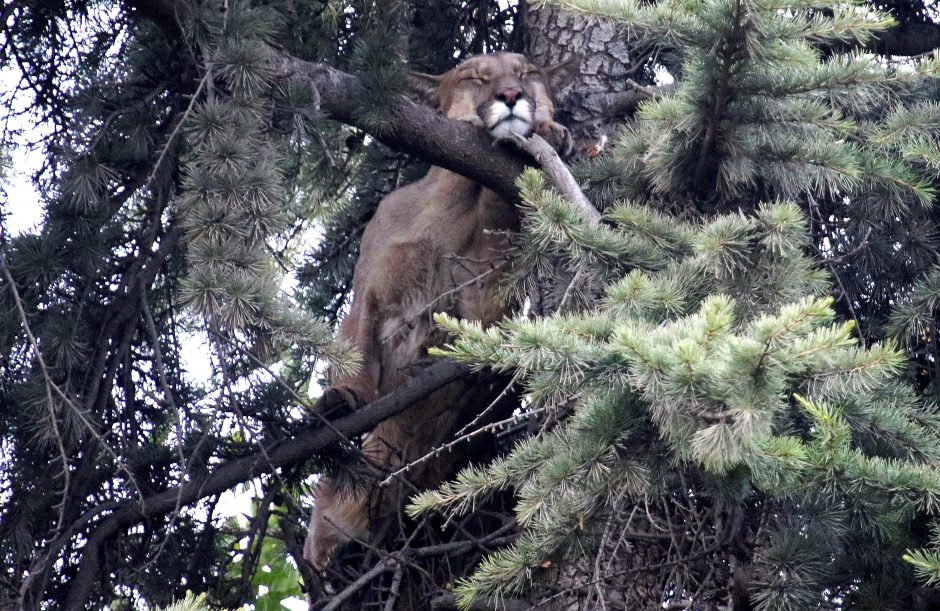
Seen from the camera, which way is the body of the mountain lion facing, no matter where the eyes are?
toward the camera
